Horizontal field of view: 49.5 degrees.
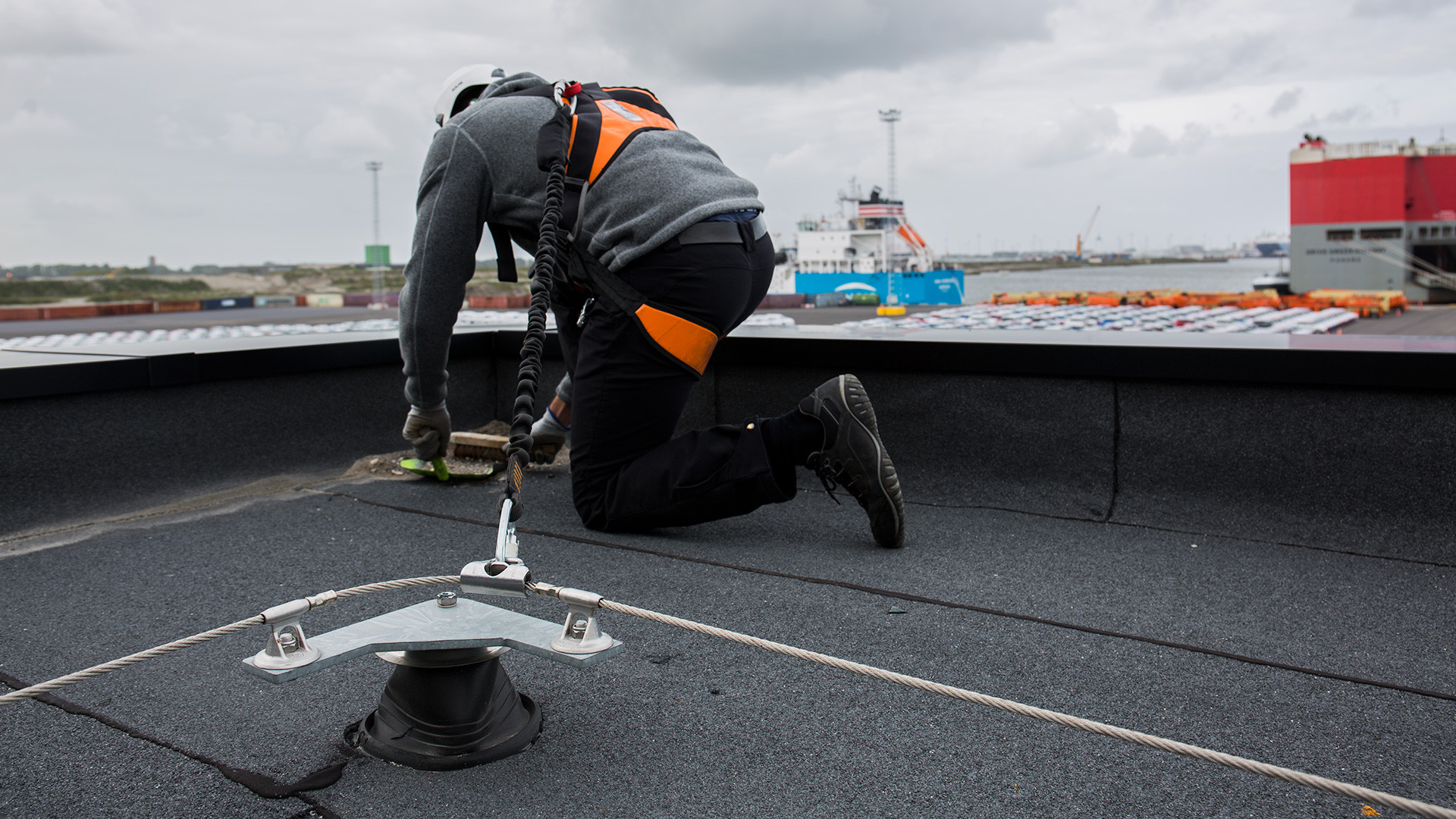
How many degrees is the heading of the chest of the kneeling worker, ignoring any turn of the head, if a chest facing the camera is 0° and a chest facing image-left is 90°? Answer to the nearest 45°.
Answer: approximately 90°

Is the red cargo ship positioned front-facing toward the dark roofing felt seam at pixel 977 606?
no

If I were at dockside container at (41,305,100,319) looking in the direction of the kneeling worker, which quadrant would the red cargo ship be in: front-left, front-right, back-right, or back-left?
front-left

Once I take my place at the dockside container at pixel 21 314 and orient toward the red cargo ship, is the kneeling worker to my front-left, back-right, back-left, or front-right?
front-right

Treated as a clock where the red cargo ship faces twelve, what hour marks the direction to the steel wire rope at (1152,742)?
The steel wire rope is roughly at 6 o'clock from the red cargo ship.

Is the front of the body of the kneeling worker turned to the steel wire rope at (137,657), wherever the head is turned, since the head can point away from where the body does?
no

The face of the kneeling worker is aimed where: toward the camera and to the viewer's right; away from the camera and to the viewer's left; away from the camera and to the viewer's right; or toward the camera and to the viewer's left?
away from the camera and to the viewer's left

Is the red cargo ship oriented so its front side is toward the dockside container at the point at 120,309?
no

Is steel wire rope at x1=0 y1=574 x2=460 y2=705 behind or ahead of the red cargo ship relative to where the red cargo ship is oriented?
behind

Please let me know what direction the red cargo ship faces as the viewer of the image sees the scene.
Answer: facing away from the viewer
